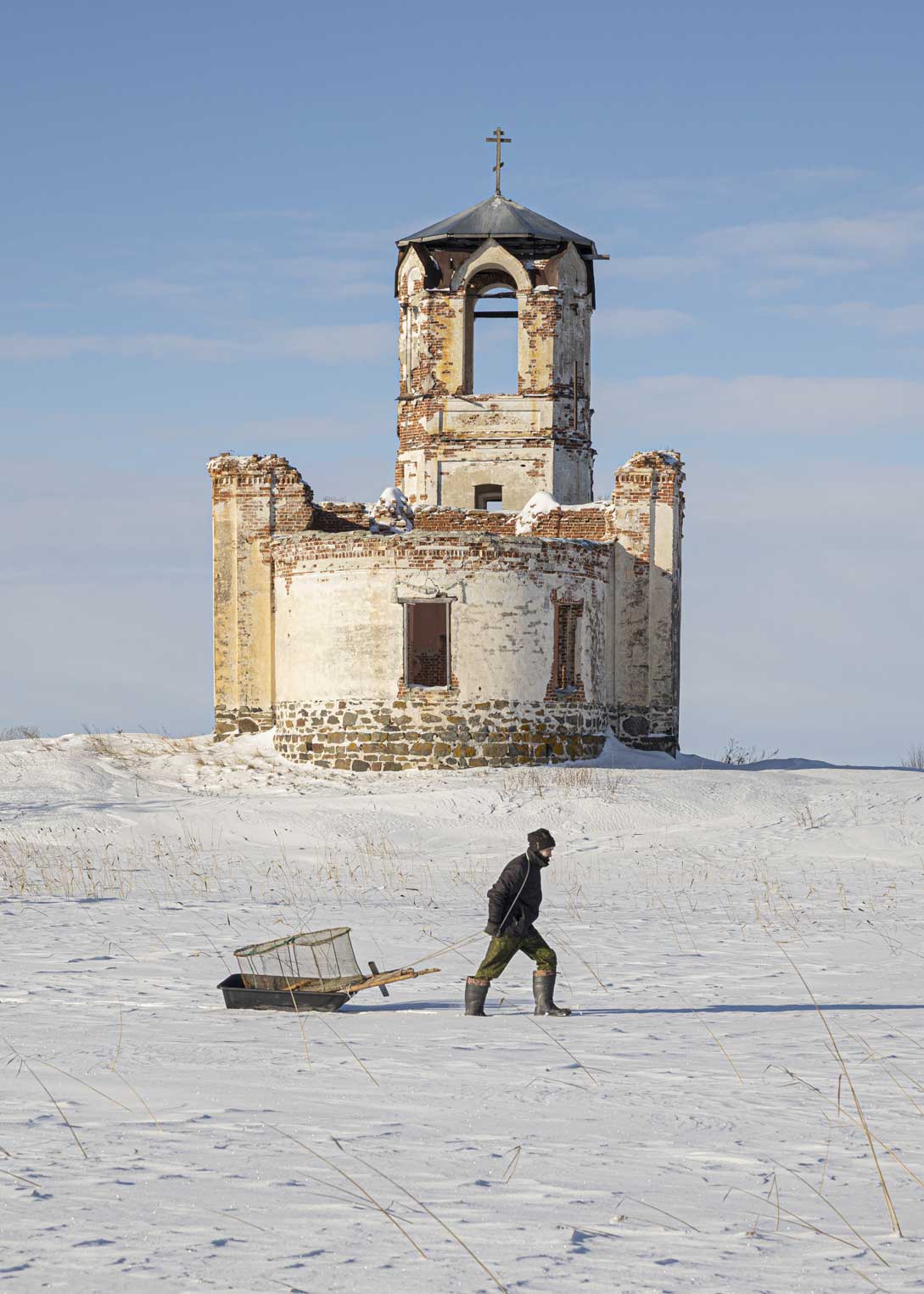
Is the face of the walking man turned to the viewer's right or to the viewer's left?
to the viewer's right

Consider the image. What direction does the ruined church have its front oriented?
away from the camera

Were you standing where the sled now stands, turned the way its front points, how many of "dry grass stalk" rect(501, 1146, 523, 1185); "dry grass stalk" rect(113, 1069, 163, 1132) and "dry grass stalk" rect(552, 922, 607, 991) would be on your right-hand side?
2

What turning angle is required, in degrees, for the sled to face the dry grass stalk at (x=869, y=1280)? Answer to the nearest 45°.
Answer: approximately 90° to its right

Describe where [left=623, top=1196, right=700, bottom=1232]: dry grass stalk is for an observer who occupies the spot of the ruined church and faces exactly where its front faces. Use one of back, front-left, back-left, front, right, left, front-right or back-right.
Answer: back

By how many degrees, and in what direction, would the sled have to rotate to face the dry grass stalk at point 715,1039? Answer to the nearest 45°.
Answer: approximately 45° to its right

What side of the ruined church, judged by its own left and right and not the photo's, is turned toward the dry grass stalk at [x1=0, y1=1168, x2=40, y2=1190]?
back

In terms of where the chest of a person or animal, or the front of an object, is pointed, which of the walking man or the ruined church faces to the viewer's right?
the walking man

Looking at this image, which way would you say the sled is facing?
to the viewer's right

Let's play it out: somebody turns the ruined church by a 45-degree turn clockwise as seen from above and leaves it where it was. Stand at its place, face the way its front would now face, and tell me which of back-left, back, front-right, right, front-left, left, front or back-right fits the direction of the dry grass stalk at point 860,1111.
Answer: back-right

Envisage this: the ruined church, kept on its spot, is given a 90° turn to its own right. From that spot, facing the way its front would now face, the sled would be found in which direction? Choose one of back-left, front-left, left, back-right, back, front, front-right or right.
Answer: right

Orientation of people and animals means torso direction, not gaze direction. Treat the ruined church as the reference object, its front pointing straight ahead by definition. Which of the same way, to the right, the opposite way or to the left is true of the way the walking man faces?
to the right

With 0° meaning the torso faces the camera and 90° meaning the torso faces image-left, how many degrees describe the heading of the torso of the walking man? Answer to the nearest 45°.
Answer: approximately 270°

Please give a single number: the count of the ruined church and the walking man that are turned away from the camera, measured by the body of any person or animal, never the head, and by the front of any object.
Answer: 1

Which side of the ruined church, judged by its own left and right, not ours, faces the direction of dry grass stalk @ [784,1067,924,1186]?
back

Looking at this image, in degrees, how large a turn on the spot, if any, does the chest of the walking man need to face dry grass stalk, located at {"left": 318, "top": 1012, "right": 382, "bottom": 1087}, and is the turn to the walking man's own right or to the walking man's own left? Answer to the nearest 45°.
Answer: approximately 135° to the walking man's own right

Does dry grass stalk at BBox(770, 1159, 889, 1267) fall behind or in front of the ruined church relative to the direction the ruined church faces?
behind
